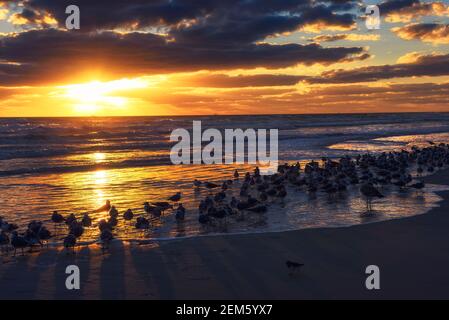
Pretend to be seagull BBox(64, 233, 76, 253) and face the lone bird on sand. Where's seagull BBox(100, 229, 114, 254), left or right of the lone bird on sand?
left

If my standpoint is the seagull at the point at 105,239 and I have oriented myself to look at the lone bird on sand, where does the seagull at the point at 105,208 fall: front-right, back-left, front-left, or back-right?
back-left
